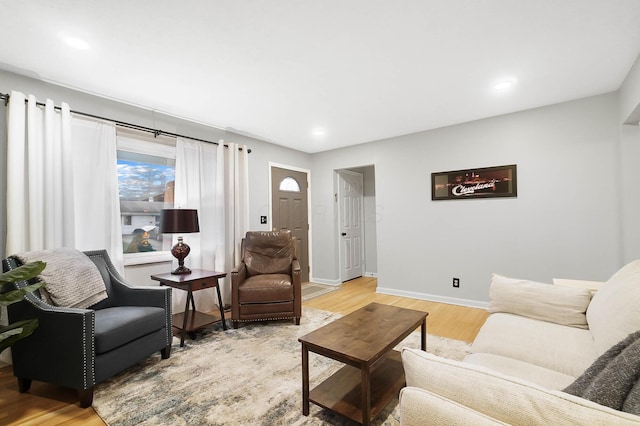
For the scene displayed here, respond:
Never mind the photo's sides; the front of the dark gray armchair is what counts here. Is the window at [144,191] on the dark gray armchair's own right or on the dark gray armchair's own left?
on the dark gray armchair's own left

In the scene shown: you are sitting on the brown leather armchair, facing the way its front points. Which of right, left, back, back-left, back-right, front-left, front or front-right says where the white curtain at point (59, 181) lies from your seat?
right

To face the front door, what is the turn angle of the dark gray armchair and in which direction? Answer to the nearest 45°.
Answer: approximately 90° to its left

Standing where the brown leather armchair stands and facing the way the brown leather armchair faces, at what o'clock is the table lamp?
The table lamp is roughly at 3 o'clock from the brown leather armchair.

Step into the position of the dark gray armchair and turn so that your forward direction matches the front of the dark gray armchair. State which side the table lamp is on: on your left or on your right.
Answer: on your left

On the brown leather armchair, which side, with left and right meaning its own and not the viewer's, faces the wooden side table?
right

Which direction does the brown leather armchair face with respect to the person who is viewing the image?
facing the viewer

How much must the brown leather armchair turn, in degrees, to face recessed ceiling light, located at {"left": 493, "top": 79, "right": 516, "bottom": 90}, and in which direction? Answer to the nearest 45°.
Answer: approximately 90° to its left

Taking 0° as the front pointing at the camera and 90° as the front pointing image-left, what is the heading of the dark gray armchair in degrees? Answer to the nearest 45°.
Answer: approximately 315°

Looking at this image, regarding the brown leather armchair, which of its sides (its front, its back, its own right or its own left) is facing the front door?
back

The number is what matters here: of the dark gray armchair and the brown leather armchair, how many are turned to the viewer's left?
0

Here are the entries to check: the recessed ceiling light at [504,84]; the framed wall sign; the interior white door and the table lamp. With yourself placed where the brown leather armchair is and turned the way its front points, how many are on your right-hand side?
1

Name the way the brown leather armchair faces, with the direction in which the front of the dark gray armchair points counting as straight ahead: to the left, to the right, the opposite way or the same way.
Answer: to the right
